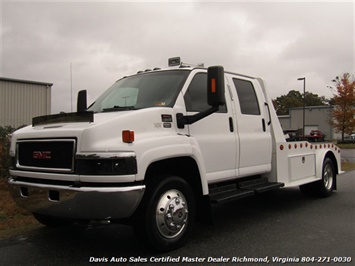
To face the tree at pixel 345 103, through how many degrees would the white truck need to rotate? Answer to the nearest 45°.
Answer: approximately 180°

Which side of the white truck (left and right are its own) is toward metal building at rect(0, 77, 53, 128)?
right

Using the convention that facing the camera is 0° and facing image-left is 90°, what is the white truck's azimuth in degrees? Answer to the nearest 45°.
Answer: approximately 45°
